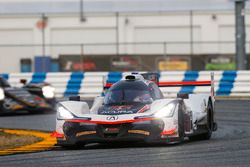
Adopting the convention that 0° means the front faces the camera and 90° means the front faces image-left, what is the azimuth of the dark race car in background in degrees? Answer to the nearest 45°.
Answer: approximately 315°

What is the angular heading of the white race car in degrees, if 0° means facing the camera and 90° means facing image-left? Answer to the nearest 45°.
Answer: approximately 0°

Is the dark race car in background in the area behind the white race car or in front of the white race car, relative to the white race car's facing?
behind
